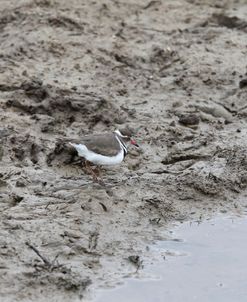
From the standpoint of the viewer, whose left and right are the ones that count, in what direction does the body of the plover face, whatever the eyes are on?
facing to the right of the viewer

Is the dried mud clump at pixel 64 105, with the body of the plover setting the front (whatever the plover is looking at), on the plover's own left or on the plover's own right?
on the plover's own left
